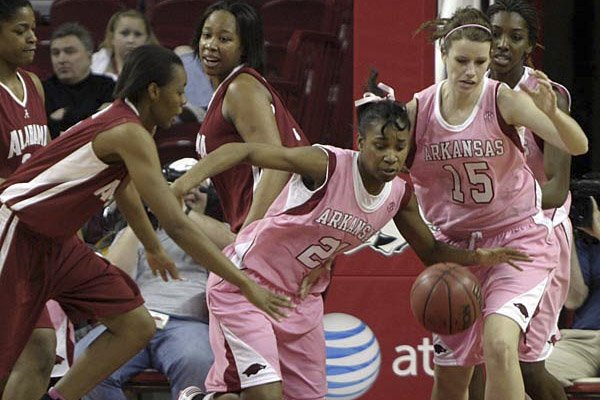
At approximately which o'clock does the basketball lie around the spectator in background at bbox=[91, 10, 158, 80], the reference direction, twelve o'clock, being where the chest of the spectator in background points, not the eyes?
The basketball is roughly at 11 o'clock from the spectator in background.

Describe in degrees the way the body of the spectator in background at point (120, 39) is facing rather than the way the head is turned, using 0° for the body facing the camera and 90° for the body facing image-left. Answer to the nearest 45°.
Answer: approximately 0°

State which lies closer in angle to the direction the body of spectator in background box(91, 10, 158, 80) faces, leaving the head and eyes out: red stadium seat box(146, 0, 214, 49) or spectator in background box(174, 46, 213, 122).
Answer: the spectator in background

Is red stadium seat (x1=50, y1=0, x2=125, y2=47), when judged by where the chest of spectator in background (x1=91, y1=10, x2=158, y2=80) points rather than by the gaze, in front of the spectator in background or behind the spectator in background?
behind

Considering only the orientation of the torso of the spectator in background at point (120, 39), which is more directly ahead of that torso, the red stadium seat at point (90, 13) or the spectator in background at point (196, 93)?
the spectator in background

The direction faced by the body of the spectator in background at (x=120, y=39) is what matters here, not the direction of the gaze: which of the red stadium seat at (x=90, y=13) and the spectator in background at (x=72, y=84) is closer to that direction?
the spectator in background

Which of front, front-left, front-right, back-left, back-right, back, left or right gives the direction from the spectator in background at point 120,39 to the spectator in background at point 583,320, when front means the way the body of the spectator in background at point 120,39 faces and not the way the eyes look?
front-left
